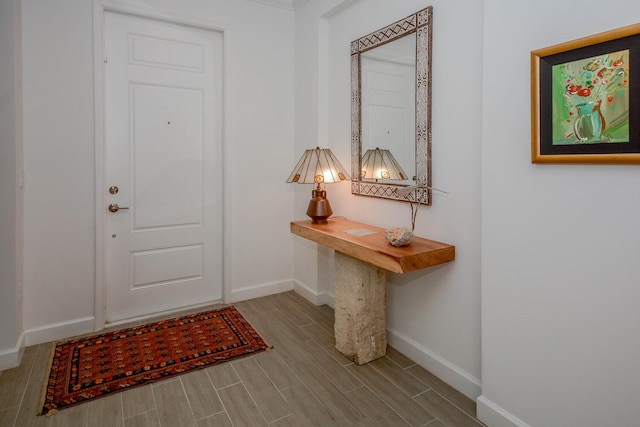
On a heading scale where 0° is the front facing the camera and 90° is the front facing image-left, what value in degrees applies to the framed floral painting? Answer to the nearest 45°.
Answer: approximately 45°

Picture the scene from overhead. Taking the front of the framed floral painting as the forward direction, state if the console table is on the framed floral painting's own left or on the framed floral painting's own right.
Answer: on the framed floral painting's own right

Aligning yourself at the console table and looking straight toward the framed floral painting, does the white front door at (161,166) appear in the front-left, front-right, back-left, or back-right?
back-right
